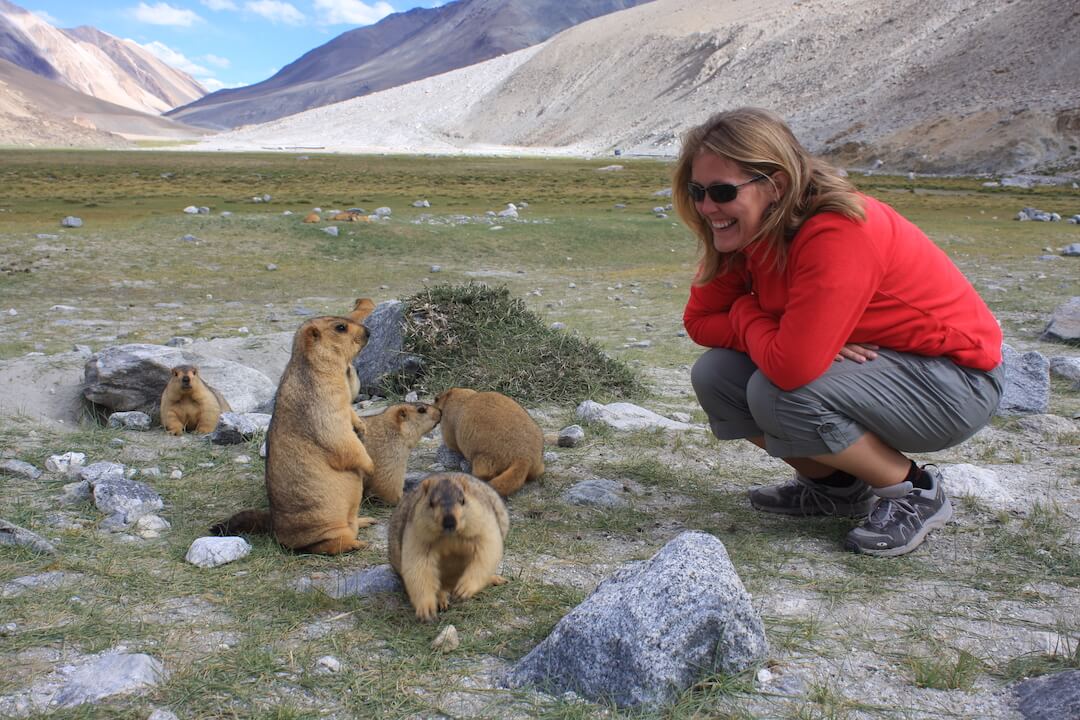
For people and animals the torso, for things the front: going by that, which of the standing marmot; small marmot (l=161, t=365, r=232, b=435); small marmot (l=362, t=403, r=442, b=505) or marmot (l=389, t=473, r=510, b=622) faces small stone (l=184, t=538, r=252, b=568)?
small marmot (l=161, t=365, r=232, b=435)

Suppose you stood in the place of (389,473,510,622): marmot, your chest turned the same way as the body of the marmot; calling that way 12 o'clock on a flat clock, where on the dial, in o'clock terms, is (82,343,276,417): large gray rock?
The large gray rock is roughly at 5 o'clock from the marmot.

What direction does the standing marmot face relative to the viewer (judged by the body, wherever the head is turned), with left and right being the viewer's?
facing to the right of the viewer

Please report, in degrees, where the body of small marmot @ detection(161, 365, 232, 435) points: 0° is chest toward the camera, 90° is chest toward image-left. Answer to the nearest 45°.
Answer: approximately 0°

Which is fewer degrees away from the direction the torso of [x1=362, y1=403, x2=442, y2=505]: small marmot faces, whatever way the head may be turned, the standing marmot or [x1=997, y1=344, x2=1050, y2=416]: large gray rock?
the large gray rock

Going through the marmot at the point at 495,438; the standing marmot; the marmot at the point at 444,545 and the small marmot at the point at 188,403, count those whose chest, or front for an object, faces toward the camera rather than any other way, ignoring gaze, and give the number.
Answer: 2

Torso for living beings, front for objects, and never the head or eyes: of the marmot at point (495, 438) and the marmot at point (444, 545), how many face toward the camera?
1

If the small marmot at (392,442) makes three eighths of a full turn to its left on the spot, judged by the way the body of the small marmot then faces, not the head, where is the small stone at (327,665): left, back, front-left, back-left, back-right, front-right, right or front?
back-left

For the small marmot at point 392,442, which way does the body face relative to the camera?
to the viewer's right

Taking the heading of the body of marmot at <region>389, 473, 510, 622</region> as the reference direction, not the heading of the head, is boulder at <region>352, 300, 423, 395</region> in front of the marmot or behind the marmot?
behind
